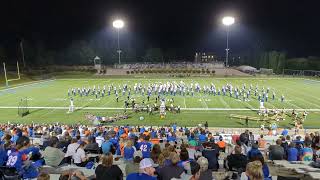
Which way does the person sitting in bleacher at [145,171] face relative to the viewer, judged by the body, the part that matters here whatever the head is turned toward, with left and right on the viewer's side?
facing away from the viewer and to the right of the viewer

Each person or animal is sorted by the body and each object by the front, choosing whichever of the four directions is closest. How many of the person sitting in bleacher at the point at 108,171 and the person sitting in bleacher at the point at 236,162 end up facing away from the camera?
2

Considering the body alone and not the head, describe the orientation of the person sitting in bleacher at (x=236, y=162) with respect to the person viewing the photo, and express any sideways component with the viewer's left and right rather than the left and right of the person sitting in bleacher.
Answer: facing away from the viewer

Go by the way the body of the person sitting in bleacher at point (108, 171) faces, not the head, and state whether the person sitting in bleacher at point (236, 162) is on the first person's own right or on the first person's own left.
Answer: on the first person's own right

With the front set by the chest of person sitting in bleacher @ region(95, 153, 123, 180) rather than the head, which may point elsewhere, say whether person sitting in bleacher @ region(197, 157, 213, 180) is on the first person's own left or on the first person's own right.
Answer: on the first person's own right

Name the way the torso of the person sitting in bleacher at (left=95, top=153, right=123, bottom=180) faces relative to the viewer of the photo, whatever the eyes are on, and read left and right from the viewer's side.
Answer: facing away from the viewer

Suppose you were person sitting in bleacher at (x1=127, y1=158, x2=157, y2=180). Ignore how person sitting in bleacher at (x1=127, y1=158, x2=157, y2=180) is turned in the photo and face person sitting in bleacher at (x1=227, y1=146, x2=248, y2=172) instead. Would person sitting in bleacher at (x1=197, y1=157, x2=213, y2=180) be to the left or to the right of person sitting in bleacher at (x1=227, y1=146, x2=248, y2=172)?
right

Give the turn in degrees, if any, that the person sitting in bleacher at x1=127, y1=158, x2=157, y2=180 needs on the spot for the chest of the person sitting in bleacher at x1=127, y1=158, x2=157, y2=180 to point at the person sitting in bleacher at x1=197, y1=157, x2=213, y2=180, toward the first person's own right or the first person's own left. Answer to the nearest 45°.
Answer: approximately 45° to the first person's own right

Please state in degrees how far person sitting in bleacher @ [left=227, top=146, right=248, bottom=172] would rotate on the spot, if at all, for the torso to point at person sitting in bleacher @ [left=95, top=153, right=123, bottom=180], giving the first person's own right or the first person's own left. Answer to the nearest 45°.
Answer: approximately 135° to the first person's own left
